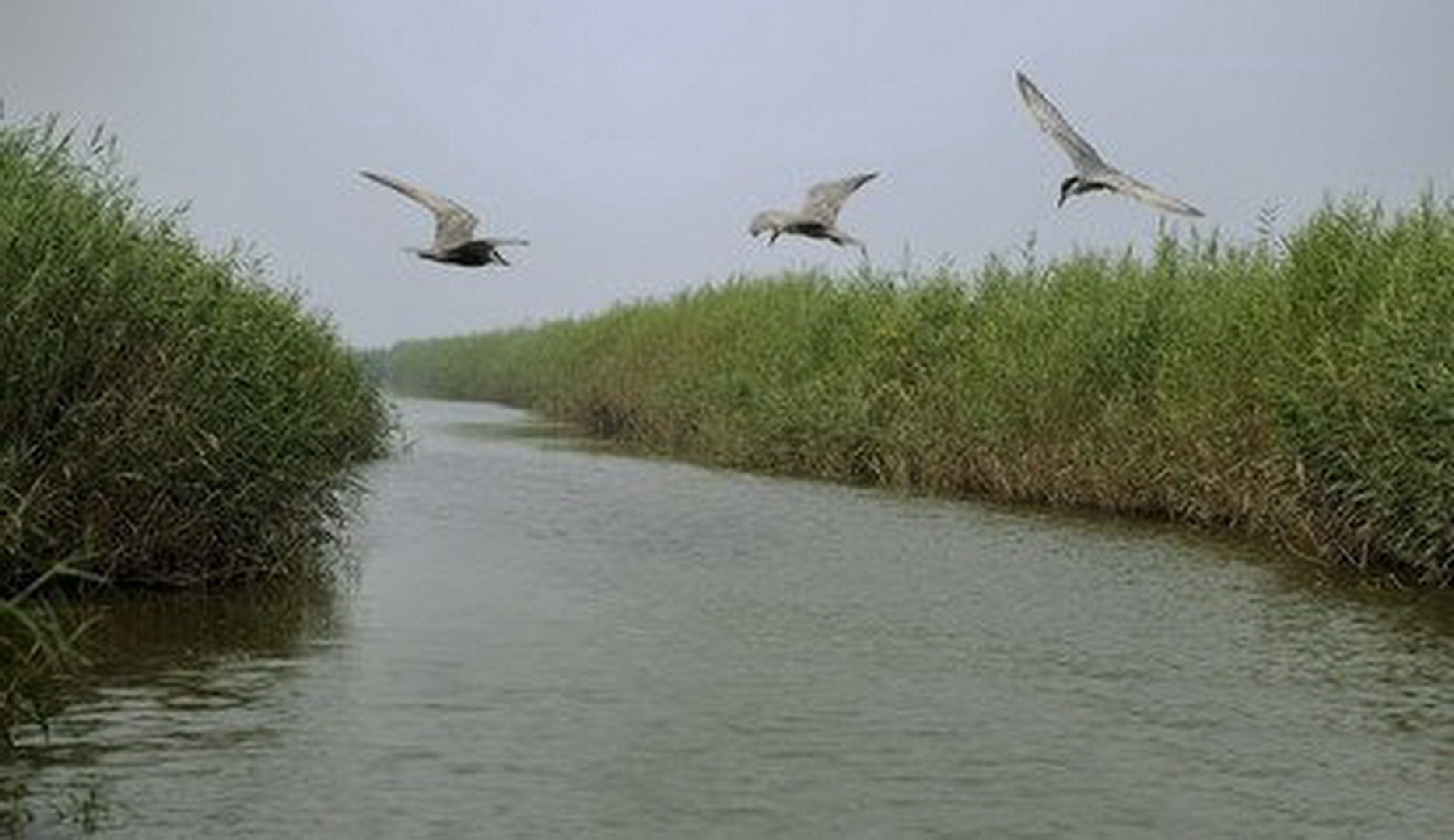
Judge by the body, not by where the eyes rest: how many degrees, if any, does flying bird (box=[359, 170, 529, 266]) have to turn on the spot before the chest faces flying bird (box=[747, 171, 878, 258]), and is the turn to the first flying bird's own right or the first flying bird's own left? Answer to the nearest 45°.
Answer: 0° — it already faces it

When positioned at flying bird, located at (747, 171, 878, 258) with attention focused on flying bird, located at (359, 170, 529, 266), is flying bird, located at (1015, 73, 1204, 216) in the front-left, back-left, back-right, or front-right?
back-left

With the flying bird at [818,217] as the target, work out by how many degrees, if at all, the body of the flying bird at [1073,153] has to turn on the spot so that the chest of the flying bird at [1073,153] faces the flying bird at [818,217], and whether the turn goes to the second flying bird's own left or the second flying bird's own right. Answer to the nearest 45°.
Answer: approximately 90° to the second flying bird's own right

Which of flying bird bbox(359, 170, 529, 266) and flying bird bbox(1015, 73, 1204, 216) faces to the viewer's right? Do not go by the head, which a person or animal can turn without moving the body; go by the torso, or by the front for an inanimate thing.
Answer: flying bird bbox(359, 170, 529, 266)

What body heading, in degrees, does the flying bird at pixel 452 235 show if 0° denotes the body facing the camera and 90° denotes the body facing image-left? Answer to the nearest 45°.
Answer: approximately 270°

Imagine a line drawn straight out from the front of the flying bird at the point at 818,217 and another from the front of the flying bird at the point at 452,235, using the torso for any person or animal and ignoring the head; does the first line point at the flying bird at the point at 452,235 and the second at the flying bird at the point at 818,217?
yes

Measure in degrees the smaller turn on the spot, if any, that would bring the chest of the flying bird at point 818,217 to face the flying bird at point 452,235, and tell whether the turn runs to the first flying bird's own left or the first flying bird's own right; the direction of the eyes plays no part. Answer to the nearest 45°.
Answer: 0° — it already faces it

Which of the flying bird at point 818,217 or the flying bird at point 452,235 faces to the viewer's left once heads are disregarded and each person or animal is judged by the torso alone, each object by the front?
the flying bird at point 818,217

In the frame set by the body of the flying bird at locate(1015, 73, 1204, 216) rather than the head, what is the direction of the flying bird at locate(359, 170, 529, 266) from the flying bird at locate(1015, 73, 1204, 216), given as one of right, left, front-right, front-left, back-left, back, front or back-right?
front-right

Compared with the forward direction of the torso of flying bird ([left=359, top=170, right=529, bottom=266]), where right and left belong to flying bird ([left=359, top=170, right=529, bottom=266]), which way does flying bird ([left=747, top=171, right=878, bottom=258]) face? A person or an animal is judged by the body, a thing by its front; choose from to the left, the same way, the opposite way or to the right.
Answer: the opposite way

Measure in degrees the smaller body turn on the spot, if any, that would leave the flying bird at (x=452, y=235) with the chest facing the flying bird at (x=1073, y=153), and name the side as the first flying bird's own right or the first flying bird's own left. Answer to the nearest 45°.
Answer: approximately 45° to the first flying bird's own right

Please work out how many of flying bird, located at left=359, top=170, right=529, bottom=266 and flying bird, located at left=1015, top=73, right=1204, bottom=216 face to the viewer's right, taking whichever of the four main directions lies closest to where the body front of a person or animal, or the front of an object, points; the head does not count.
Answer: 1

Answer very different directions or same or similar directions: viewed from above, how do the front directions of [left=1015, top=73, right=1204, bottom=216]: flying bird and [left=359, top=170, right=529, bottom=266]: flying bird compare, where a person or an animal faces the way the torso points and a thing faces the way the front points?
very different directions

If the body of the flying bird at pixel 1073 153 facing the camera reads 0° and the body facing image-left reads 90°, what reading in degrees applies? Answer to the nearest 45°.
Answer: approximately 45°

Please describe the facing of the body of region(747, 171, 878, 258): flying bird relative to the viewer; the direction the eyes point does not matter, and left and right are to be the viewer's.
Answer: facing to the left of the viewer

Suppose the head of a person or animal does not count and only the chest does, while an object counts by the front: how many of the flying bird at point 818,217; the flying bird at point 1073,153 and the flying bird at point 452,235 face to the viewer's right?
1
